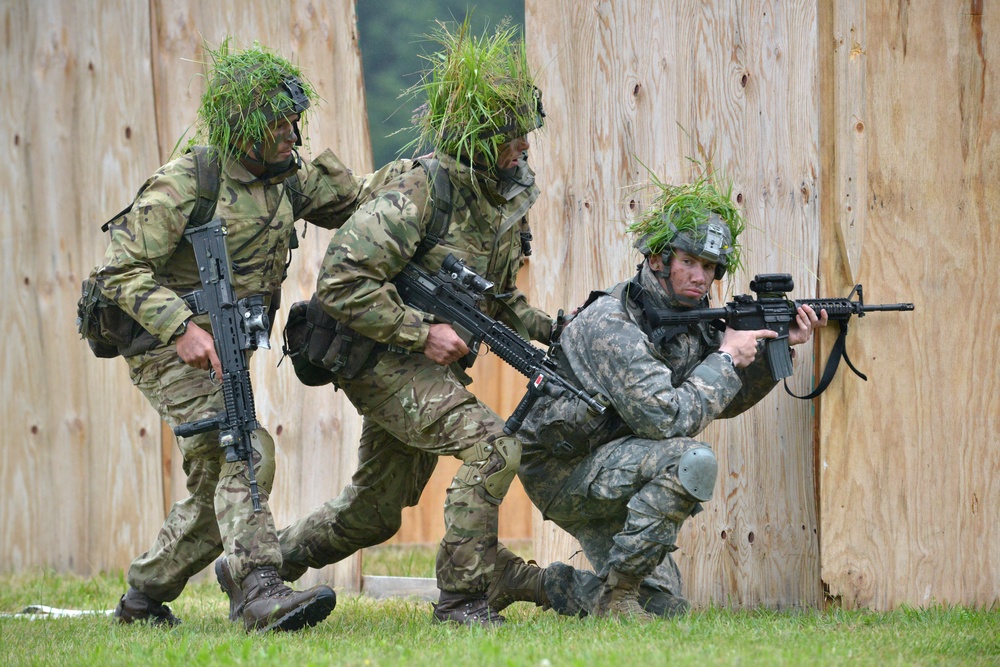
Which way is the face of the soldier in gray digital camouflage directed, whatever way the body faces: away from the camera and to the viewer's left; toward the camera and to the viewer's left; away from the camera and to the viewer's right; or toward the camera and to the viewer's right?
toward the camera and to the viewer's right

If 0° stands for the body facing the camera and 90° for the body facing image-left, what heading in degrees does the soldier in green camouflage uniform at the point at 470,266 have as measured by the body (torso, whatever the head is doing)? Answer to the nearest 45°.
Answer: approximately 270°

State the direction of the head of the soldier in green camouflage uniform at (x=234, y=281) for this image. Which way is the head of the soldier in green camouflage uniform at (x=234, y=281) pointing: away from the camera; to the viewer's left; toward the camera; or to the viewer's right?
to the viewer's right

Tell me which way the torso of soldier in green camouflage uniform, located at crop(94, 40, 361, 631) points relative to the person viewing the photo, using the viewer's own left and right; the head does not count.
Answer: facing the viewer and to the right of the viewer

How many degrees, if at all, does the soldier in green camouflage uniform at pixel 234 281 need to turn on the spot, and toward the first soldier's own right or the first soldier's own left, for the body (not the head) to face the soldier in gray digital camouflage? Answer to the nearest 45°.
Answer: approximately 45° to the first soldier's own left

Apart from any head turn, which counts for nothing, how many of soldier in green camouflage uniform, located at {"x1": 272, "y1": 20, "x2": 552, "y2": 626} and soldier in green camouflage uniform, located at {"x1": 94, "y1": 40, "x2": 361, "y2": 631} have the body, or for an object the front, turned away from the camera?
0

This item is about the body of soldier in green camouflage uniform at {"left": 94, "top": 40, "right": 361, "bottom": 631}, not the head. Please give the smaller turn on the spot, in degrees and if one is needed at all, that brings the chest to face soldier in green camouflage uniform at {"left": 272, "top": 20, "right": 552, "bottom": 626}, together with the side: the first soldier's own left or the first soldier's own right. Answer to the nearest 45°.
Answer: approximately 45° to the first soldier's own left

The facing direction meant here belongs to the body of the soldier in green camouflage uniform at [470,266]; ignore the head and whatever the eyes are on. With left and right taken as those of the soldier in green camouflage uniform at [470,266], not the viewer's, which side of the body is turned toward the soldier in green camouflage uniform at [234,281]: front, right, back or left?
back

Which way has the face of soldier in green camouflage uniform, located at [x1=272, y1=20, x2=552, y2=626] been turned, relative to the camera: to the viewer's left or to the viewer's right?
to the viewer's right

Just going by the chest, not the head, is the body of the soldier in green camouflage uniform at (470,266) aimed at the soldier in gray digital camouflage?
yes

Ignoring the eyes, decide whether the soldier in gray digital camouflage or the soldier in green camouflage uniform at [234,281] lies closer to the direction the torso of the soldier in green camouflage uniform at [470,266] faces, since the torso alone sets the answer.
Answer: the soldier in gray digital camouflage
